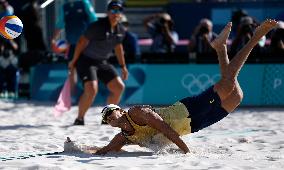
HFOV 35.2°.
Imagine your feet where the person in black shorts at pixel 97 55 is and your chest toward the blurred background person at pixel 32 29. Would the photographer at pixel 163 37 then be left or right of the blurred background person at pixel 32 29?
right

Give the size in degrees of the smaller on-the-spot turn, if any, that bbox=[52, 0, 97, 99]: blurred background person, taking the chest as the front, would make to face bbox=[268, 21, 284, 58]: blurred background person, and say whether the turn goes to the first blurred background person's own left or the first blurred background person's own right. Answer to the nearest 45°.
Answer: approximately 90° to the first blurred background person's own left

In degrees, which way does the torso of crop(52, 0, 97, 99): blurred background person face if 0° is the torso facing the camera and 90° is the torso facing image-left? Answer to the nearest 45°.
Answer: approximately 0°

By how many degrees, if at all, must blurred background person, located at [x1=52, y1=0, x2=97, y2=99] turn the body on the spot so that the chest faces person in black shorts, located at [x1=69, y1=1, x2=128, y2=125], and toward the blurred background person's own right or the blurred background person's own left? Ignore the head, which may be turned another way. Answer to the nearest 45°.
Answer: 0° — they already face them

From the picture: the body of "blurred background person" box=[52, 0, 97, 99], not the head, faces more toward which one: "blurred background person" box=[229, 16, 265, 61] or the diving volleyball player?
the diving volleyball player

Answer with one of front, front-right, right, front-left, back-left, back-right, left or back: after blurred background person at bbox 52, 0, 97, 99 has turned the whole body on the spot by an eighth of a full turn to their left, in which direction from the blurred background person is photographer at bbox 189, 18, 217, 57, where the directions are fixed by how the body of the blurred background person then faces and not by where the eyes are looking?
front-left

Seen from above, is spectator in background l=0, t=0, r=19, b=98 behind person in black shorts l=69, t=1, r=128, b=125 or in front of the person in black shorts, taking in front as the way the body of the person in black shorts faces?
behind

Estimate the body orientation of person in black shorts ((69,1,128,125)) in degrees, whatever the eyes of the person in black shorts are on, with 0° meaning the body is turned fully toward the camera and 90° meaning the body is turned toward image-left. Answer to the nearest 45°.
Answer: approximately 315°

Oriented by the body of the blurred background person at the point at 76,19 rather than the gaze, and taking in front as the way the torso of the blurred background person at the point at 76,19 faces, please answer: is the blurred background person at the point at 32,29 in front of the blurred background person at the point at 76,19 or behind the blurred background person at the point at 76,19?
behind

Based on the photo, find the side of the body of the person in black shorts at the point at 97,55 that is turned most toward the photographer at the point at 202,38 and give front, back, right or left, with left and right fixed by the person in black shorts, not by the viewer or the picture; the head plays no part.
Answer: left
